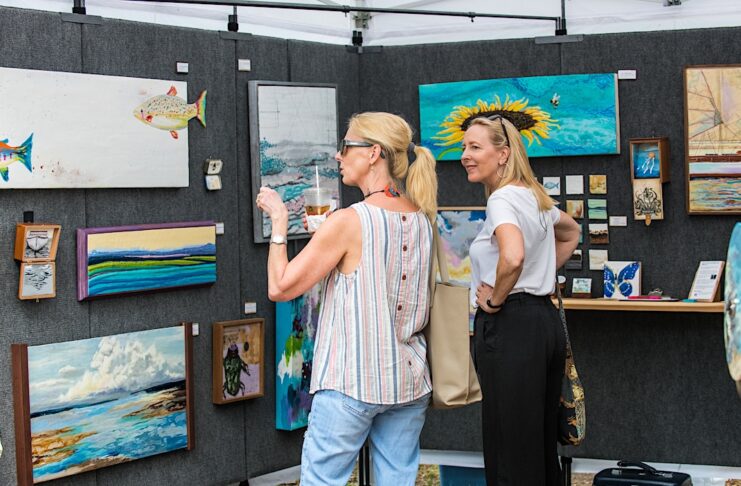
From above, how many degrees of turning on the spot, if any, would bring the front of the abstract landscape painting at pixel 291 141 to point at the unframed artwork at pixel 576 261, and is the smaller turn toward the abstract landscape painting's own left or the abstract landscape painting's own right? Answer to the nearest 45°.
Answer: approximately 45° to the abstract landscape painting's own left

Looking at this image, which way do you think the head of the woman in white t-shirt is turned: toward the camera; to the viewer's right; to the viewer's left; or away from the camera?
to the viewer's left

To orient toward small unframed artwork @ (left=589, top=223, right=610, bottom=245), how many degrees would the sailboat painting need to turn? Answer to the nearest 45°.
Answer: approximately 90° to its right

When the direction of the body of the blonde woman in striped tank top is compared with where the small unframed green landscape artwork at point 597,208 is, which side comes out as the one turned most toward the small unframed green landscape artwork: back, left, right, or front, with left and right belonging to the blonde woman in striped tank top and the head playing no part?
right

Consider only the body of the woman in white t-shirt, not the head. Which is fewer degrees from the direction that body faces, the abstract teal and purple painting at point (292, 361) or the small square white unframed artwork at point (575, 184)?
the abstract teal and purple painting

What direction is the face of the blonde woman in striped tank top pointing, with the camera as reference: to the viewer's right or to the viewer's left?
to the viewer's left

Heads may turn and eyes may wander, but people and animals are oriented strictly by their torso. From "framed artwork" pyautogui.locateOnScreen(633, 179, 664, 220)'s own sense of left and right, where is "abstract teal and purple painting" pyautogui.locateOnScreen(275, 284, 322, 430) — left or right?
on its right
